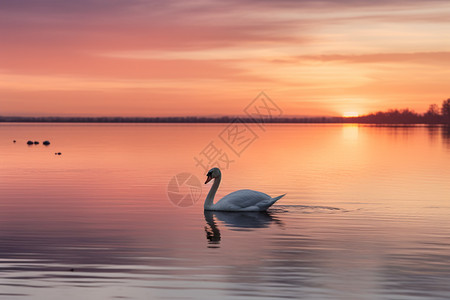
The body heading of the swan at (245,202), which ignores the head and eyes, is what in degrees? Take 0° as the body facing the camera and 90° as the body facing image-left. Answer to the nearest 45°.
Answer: approximately 90°
